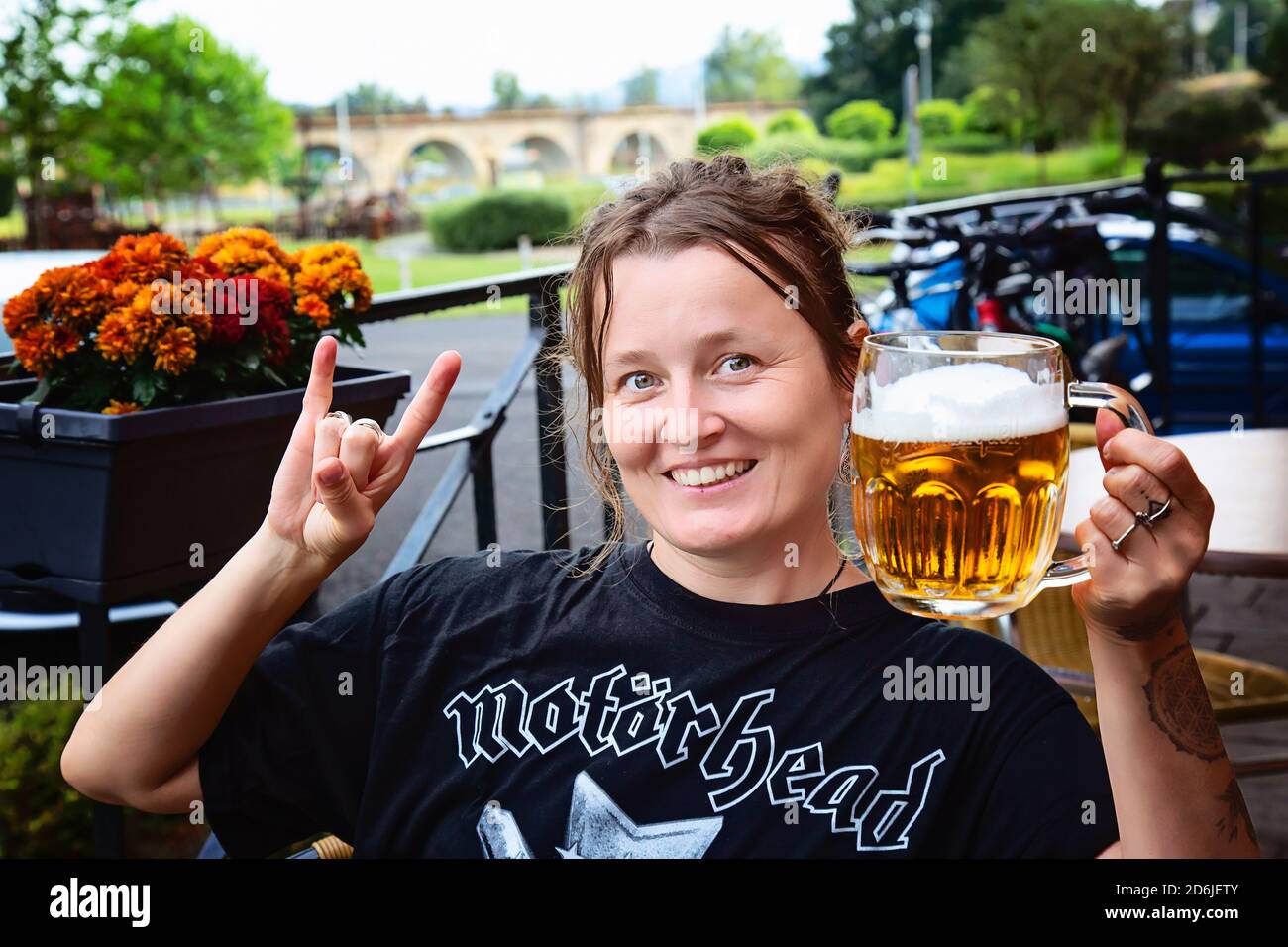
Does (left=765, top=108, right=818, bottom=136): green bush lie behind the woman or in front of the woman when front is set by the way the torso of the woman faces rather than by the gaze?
behind

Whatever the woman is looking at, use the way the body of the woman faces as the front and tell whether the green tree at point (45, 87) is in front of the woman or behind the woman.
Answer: behind

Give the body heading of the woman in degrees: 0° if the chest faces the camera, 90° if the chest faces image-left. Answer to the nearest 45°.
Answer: approximately 0°

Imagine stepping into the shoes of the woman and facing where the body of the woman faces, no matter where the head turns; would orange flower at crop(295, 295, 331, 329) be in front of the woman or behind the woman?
behind

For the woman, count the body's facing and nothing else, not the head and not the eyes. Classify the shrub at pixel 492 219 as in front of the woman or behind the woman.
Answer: behind

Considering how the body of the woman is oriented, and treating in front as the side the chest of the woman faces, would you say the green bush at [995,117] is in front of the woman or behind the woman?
behind

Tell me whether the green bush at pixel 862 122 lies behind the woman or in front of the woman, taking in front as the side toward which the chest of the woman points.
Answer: behind

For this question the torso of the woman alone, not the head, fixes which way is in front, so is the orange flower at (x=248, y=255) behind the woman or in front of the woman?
behind

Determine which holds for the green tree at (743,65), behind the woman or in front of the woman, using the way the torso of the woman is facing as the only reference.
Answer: behind

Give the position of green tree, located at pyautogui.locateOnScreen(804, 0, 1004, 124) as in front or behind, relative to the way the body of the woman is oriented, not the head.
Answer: behind
